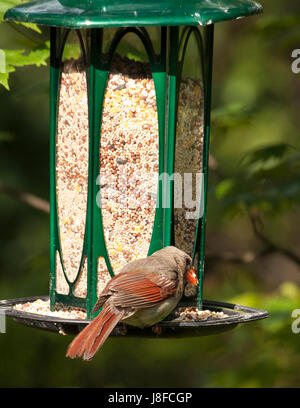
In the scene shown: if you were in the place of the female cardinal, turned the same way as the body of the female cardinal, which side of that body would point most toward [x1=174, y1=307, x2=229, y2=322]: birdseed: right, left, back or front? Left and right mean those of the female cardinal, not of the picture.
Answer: front

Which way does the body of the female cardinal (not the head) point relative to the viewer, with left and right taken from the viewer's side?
facing away from the viewer and to the right of the viewer
